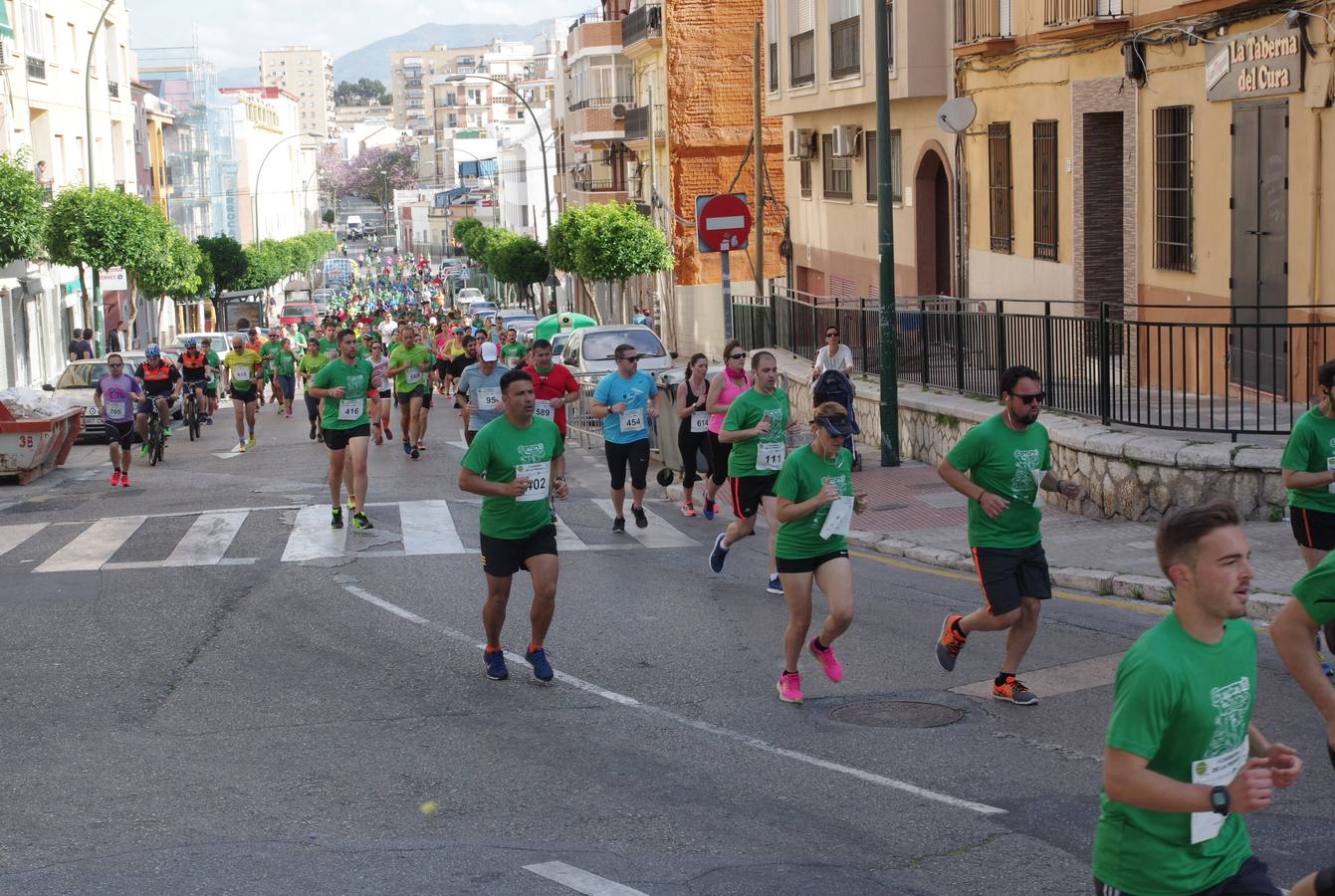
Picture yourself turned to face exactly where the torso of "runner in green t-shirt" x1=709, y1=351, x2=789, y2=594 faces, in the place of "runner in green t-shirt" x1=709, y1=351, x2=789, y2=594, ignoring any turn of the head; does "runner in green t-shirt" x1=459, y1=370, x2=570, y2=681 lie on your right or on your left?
on your right

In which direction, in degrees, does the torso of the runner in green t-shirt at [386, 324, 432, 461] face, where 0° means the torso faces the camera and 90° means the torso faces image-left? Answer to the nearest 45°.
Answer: approximately 0°

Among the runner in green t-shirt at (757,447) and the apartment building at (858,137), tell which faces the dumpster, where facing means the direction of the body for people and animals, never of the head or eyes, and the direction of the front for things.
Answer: the apartment building

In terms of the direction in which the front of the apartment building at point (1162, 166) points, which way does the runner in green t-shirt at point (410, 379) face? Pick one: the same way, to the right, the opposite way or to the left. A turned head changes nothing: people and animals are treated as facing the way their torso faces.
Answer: to the left

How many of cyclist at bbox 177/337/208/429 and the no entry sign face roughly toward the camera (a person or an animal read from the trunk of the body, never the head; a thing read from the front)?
2

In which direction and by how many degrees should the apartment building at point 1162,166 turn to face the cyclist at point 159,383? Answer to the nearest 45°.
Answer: approximately 45° to its right

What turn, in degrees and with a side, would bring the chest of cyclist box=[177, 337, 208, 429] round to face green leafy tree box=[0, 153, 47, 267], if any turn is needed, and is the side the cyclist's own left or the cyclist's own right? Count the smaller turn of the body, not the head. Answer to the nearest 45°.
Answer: approximately 135° to the cyclist's own right

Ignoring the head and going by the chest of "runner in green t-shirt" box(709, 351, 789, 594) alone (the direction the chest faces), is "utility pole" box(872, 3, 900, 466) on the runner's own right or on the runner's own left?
on the runner's own left
